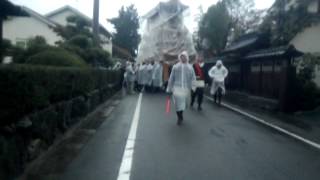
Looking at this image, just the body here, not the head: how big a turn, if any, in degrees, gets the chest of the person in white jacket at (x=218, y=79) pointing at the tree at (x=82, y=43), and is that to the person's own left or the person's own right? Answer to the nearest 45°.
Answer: approximately 90° to the person's own right

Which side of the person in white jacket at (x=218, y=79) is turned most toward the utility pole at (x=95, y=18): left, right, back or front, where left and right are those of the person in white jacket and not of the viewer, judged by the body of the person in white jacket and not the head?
right

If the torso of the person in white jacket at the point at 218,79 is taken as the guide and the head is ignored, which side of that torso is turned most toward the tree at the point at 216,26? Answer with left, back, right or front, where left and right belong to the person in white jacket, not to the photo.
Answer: back

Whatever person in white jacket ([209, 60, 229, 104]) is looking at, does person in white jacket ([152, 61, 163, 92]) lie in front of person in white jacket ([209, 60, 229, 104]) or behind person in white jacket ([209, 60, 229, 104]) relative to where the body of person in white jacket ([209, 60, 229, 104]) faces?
behind

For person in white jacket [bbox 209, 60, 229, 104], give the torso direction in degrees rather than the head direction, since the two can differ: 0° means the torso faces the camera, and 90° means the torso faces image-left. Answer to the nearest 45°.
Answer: approximately 0°

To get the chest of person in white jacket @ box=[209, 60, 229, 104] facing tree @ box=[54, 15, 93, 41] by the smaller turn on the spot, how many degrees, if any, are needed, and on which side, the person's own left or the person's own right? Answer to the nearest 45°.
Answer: approximately 90° to the person's own right

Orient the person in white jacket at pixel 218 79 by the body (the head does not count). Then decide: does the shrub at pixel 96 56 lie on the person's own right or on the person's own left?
on the person's own right

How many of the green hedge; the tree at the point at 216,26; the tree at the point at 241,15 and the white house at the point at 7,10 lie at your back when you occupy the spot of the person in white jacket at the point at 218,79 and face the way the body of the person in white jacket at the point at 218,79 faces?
2

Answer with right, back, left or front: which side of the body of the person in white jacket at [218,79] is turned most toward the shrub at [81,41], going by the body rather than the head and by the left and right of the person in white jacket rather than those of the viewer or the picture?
right

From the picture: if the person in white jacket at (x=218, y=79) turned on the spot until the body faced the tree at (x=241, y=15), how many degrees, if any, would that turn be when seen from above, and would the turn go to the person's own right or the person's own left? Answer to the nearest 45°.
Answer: approximately 180°
